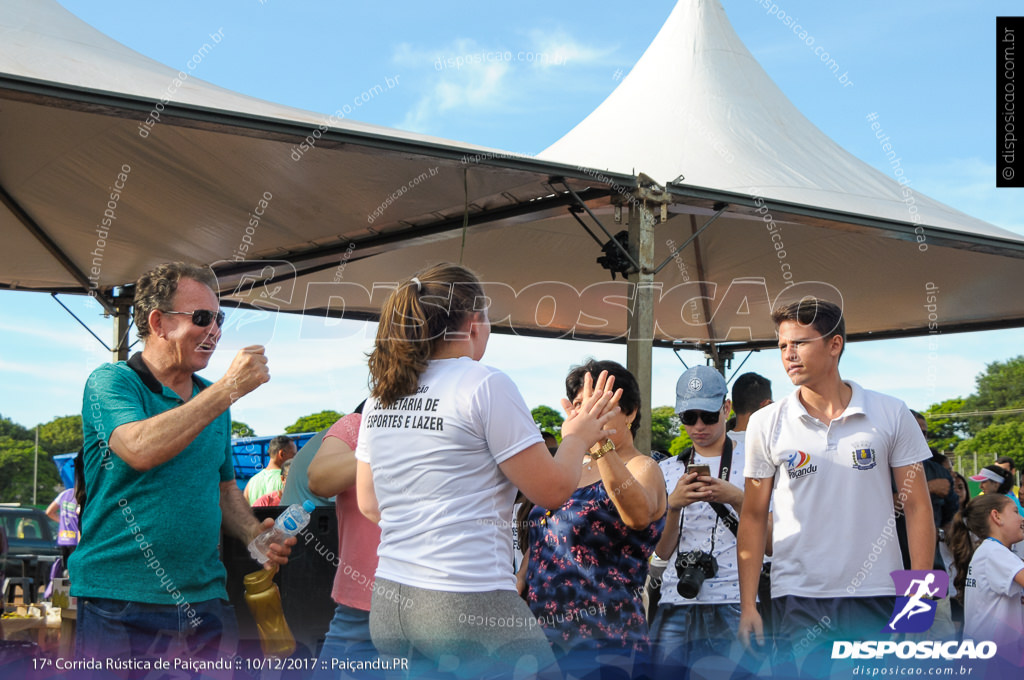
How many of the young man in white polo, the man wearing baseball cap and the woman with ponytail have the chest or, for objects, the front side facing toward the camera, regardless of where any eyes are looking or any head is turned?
2

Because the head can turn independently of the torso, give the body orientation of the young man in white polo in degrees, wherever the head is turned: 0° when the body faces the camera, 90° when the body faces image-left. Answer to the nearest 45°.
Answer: approximately 0°

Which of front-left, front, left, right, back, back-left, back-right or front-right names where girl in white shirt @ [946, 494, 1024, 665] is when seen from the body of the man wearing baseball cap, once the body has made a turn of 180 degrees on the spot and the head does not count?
front-right

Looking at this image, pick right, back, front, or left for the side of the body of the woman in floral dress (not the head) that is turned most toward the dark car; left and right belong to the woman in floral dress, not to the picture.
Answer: right

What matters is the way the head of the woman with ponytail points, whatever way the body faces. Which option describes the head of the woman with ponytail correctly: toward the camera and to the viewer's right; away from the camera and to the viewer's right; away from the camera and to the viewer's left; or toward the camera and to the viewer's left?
away from the camera and to the viewer's right

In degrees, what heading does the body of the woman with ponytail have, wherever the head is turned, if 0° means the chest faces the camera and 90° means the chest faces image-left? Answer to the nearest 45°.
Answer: approximately 225°

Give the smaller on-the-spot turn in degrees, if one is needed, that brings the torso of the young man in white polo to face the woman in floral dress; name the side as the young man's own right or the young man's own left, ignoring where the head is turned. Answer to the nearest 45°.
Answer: approximately 45° to the young man's own right
